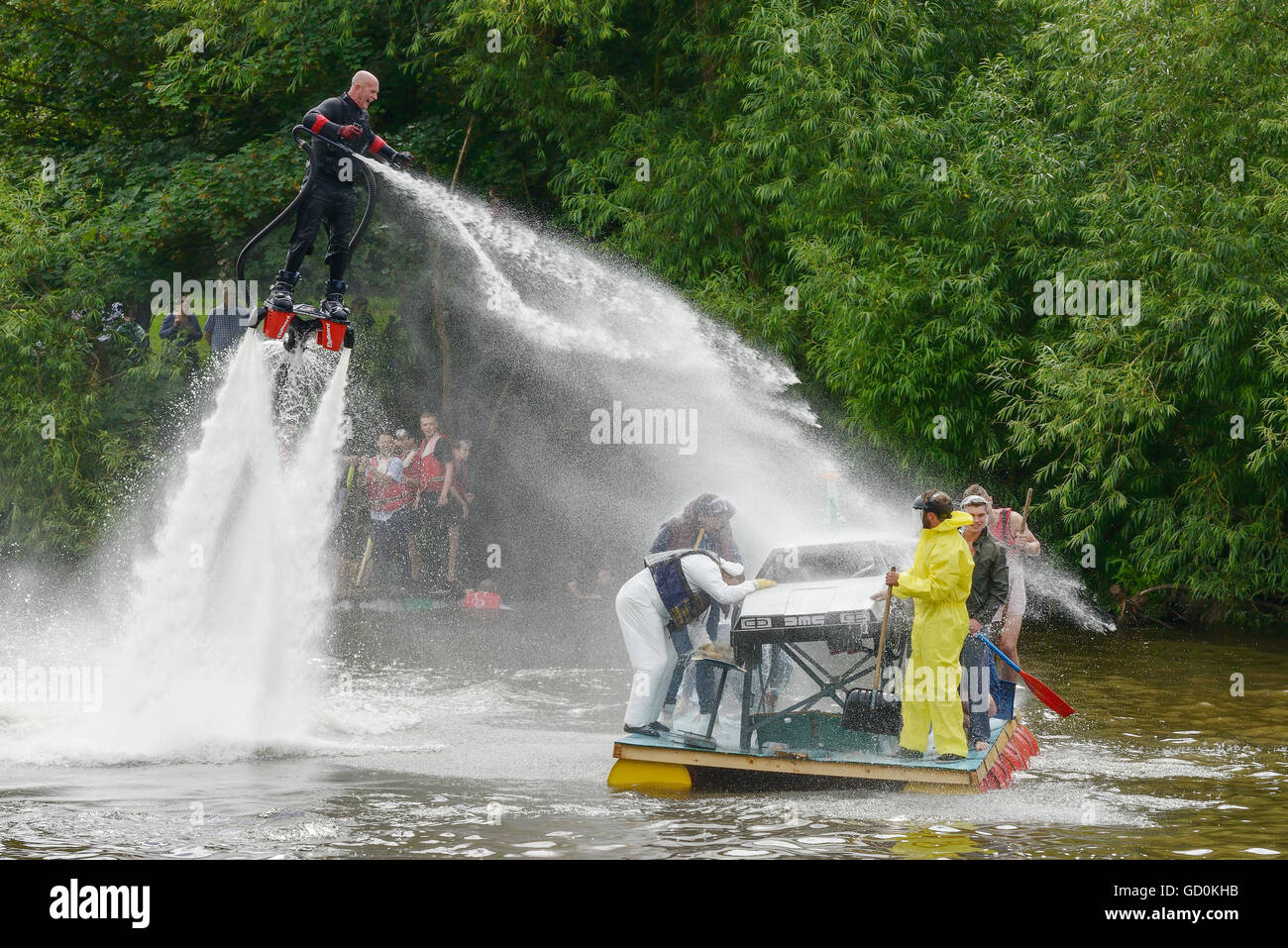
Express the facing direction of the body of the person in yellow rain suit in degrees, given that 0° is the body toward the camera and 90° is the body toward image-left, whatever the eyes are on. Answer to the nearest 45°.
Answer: approximately 90°

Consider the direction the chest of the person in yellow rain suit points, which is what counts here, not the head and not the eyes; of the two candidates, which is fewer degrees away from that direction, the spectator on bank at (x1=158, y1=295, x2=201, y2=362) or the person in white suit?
the person in white suit

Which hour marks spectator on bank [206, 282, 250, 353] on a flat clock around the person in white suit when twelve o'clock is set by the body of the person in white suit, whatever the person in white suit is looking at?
The spectator on bank is roughly at 8 o'clock from the person in white suit.

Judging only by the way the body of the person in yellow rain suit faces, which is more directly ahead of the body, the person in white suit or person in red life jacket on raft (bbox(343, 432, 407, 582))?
the person in white suit

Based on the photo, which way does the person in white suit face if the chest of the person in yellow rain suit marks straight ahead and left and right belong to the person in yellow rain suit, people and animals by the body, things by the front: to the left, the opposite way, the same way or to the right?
the opposite way

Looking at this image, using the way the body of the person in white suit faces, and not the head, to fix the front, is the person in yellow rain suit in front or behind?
in front

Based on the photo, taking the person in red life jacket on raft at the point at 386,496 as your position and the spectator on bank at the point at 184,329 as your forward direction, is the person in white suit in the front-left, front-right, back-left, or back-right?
back-left

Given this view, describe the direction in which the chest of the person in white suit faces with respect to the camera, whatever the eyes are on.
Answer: to the viewer's right

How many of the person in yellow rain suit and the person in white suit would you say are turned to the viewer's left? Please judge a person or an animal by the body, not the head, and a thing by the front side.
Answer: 1
